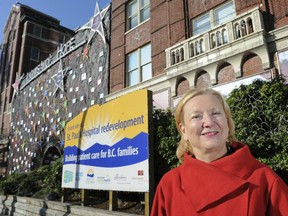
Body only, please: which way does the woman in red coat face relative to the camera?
toward the camera

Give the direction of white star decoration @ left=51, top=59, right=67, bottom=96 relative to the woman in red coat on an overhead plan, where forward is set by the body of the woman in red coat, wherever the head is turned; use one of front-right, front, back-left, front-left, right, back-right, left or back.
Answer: back-right

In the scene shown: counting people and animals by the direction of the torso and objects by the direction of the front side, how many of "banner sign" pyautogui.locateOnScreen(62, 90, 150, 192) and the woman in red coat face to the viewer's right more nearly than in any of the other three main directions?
0

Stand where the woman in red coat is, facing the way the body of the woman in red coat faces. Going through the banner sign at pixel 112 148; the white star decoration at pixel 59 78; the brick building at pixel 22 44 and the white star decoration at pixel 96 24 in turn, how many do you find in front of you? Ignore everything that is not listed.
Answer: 0

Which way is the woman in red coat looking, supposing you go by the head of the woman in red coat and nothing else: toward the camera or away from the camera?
toward the camera

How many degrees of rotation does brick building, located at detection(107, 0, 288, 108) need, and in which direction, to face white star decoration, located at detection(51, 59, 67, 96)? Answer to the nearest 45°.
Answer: approximately 90° to its right

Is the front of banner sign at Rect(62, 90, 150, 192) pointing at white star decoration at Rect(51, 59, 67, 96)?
no

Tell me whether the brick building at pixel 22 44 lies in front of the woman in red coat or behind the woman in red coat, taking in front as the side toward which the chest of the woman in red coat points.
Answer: behind

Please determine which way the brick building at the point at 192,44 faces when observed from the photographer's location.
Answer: facing the viewer and to the left of the viewer

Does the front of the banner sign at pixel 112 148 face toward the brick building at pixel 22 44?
no

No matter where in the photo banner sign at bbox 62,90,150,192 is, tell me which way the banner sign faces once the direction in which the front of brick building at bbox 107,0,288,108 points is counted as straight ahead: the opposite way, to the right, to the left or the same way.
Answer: the same way

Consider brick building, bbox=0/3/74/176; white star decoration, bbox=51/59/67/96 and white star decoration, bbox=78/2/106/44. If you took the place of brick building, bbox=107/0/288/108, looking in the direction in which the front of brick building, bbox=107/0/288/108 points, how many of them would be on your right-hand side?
3

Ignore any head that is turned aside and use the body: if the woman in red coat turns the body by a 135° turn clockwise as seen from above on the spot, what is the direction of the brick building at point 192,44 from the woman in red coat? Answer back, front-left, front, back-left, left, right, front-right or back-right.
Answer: front-right

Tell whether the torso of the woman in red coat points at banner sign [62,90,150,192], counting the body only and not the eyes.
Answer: no
